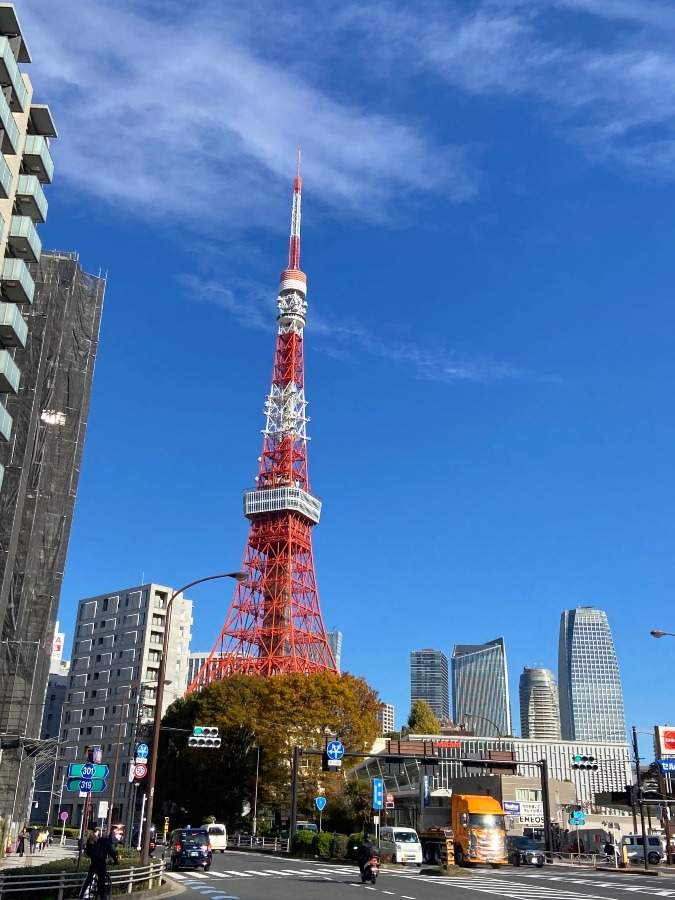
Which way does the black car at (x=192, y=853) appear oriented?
away from the camera

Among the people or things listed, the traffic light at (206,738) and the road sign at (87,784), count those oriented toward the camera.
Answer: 2

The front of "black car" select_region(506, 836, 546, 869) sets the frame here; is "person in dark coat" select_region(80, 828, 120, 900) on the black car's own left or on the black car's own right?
on the black car's own right

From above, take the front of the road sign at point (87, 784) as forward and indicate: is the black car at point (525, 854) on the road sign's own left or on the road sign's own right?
on the road sign's own left

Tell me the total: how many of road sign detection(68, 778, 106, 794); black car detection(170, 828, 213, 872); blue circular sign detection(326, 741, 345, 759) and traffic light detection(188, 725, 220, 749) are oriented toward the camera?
3

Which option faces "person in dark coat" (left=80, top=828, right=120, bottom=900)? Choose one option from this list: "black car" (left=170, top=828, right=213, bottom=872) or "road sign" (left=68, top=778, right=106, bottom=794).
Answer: the road sign

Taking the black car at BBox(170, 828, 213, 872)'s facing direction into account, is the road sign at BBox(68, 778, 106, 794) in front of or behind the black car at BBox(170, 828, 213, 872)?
behind

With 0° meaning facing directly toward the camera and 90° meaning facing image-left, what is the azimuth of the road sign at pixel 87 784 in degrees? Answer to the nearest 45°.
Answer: approximately 0°

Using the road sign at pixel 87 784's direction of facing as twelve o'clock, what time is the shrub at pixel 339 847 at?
The shrub is roughly at 7 o'clock from the road sign.

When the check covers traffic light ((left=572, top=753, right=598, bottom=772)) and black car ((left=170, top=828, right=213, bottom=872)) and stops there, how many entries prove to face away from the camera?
1

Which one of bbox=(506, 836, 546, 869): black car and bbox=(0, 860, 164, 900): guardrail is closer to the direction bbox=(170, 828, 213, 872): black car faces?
the black car

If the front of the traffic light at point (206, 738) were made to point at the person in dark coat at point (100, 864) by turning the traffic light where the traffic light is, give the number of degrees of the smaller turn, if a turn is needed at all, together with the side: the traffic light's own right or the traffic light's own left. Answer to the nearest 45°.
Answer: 0° — it already faces them
